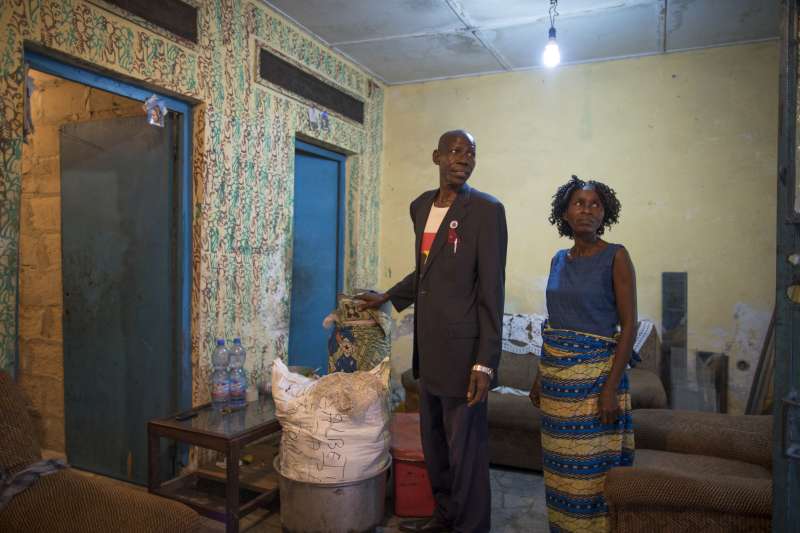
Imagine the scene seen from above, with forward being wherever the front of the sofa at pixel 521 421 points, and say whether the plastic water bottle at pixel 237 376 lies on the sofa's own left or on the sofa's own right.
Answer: on the sofa's own right

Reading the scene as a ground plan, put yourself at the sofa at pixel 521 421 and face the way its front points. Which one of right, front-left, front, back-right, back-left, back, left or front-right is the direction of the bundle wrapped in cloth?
front-right

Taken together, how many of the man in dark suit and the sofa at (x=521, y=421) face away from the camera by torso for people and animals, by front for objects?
0

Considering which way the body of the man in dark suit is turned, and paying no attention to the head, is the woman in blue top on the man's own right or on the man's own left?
on the man's own left

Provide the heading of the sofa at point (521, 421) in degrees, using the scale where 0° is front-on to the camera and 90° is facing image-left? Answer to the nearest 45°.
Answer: approximately 0°

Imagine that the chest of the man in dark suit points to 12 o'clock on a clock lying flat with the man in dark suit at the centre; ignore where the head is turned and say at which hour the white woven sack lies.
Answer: The white woven sack is roughly at 2 o'clock from the man in dark suit.

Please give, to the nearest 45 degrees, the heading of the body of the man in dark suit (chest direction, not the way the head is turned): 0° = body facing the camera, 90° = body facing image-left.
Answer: approximately 45°

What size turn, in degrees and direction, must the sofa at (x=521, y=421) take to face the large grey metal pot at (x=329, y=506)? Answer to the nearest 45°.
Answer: approximately 45° to its right
